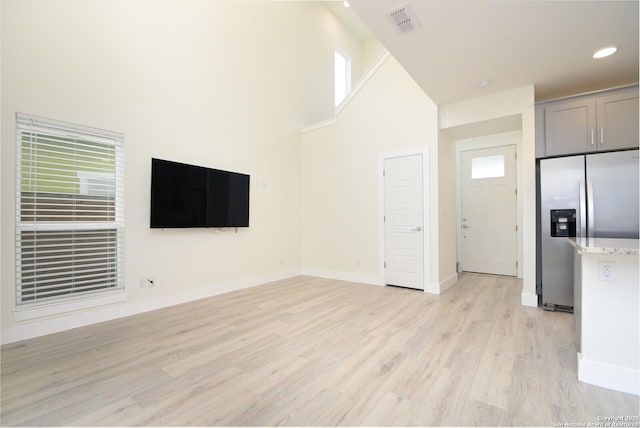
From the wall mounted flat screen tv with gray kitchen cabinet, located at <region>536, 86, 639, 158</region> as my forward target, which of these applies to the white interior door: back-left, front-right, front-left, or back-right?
front-left

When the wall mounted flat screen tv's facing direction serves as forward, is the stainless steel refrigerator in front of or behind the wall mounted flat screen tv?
in front

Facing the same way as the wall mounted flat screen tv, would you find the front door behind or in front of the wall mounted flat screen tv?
in front

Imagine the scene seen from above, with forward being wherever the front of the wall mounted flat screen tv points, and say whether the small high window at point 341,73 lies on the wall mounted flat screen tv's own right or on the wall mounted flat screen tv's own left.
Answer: on the wall mounted flat screen tv's own left

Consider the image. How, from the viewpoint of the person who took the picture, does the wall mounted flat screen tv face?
facing the viewer and to the right of the viewer

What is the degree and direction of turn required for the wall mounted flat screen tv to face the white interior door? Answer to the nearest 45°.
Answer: approximately 45° to its left

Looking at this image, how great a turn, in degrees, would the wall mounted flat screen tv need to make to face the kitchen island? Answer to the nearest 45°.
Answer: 0° — it already faces it

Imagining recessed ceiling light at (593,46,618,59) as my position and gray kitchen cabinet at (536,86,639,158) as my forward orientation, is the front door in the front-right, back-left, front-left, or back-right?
front-left

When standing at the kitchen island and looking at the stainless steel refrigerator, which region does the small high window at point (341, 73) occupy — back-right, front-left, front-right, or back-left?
front-left

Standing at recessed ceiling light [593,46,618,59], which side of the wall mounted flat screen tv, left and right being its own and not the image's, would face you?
front

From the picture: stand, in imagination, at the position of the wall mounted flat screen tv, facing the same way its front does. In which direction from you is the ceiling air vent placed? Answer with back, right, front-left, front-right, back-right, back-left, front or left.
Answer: front
